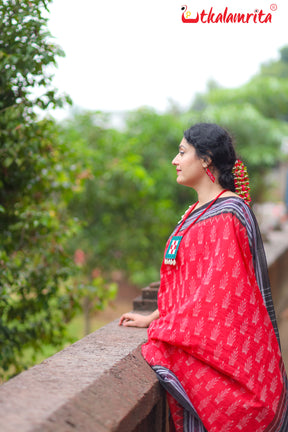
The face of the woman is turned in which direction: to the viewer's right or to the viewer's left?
to the viewer's left

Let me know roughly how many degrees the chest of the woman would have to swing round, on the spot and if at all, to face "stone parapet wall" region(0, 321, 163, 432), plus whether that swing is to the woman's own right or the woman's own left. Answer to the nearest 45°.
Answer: approximately 45° to the woman's own left

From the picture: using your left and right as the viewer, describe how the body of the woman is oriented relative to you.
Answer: facing to the left of the viewer

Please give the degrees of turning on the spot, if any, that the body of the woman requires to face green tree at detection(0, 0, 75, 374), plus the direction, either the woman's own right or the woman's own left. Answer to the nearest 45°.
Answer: approximately 45° to the woman's own right

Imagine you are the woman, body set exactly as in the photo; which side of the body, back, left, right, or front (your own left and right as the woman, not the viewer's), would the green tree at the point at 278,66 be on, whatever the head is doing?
right
